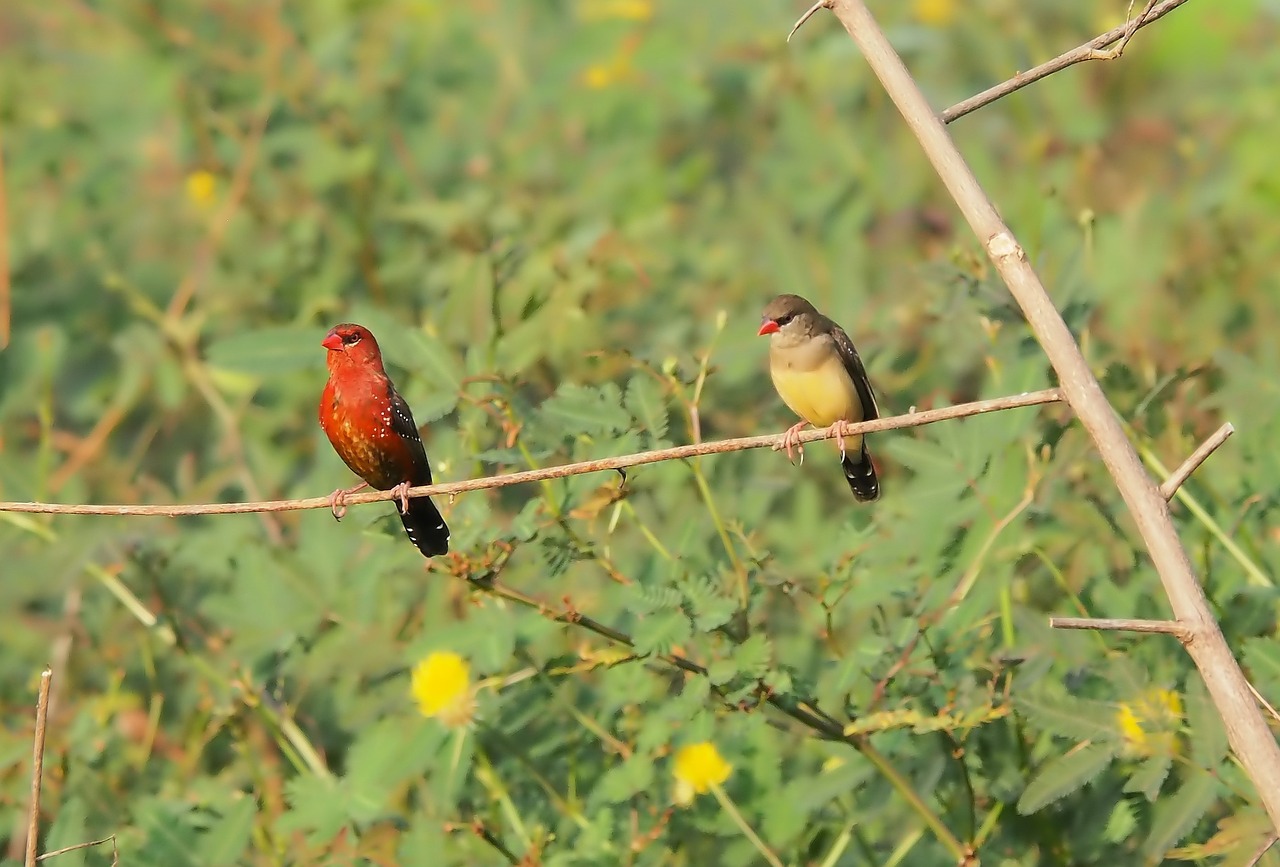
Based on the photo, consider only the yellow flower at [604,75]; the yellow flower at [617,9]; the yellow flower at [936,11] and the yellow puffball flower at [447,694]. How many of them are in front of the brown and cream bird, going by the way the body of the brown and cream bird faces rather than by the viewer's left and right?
1

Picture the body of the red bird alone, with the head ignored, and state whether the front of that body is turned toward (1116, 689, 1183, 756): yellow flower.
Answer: no

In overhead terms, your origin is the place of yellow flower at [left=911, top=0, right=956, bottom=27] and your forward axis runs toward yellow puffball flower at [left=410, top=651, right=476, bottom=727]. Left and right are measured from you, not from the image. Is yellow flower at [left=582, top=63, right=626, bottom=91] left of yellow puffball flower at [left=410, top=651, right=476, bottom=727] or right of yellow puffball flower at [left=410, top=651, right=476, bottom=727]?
right

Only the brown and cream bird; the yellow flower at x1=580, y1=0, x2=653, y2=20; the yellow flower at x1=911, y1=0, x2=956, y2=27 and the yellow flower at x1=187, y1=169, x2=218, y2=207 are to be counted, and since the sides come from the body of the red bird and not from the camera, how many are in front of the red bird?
0

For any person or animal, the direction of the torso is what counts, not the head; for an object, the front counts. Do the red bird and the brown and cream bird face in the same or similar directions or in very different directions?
same or similar directions

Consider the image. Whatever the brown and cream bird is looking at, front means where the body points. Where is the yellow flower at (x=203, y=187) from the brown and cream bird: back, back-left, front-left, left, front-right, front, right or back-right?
right

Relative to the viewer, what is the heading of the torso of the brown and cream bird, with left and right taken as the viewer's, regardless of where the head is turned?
facing the viewer and to the left of the viewer

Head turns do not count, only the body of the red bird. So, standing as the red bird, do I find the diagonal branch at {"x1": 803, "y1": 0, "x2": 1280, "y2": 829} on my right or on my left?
on my left

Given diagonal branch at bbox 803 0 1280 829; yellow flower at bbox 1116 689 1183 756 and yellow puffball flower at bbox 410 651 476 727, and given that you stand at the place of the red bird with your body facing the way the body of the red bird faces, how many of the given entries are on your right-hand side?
0

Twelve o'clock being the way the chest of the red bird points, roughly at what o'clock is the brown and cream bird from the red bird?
The brown and cream bird is roughly at 7 o'clock from the red bird.

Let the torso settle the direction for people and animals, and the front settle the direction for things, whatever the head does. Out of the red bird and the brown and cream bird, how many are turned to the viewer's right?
0
